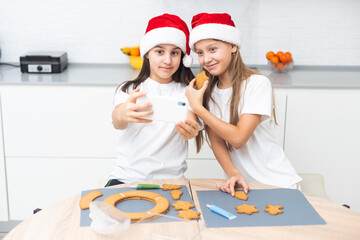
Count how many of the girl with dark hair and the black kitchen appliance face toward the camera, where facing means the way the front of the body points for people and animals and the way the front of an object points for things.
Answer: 2

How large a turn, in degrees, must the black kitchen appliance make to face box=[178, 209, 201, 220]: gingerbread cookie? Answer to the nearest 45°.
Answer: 0° — it already faces it

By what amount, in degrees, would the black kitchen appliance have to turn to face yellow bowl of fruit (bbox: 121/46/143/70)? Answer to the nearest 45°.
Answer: approximately 90° to its left

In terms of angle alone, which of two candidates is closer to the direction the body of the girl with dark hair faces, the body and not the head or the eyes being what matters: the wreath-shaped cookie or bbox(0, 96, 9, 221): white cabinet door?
the wreath-shaped cookie

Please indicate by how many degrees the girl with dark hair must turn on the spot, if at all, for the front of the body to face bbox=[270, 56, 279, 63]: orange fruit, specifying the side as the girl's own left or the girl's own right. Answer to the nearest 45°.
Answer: approximately 135° to the girl's own left

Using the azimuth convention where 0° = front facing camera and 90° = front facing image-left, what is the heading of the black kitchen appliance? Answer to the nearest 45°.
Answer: approximately 0°

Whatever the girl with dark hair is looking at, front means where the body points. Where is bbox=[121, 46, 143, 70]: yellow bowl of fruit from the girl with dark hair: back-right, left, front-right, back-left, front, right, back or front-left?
back

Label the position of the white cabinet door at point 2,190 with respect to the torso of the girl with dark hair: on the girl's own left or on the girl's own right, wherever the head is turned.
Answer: on the girl's own right

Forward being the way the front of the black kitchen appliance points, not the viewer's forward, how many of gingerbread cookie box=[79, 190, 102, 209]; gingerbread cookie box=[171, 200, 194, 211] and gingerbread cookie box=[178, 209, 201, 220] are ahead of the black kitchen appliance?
3

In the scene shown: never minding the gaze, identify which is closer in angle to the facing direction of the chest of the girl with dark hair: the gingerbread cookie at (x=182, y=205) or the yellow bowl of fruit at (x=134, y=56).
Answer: the gingerbread cookie

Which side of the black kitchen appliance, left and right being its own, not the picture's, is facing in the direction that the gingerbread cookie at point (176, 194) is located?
front

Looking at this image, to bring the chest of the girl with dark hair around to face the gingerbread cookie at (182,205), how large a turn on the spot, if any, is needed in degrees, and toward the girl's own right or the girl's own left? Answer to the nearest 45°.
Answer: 0° — they already face it
